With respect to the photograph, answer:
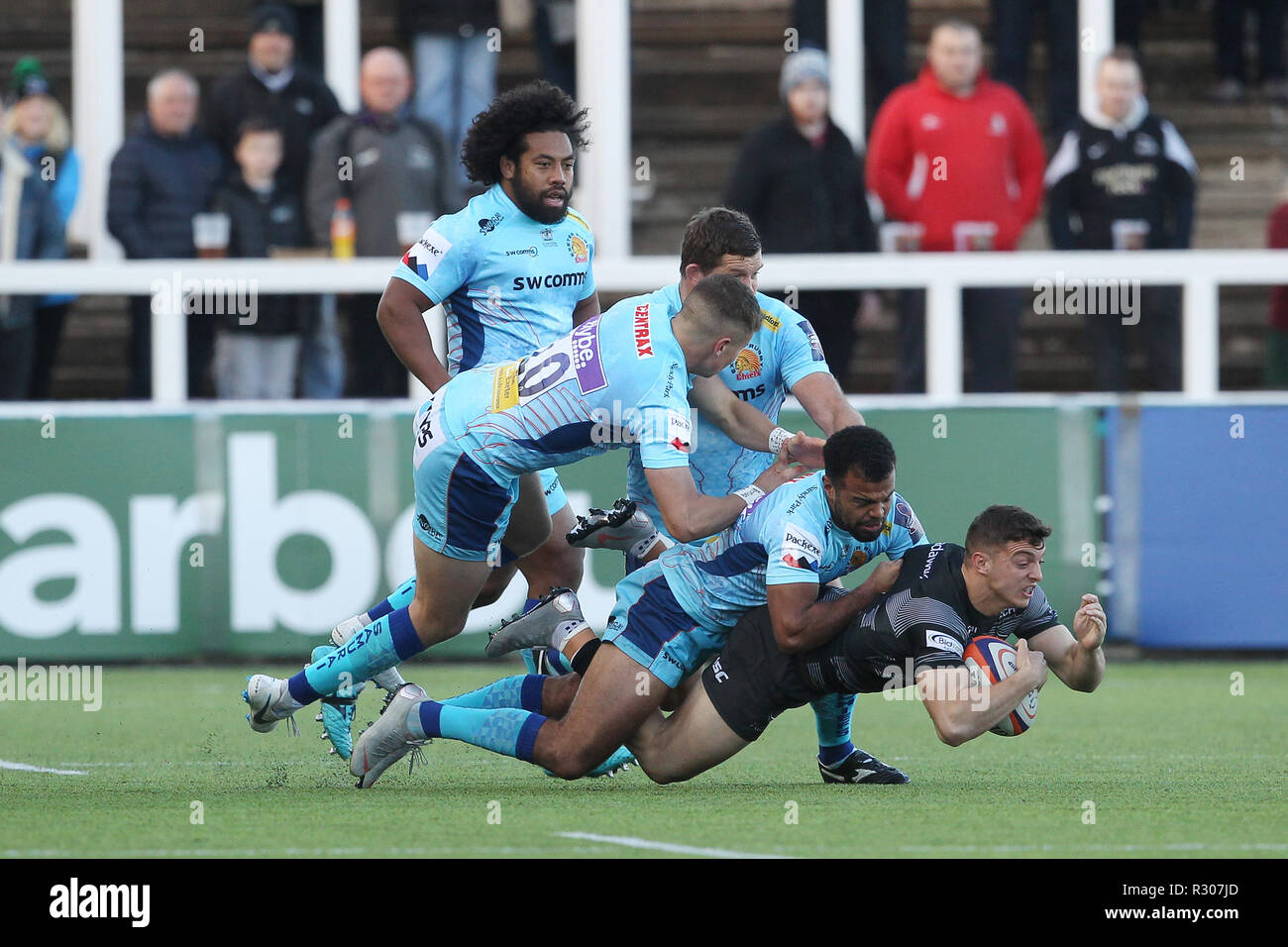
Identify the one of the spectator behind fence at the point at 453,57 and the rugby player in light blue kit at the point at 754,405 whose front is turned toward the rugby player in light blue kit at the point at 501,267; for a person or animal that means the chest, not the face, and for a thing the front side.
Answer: the spectator behind fence

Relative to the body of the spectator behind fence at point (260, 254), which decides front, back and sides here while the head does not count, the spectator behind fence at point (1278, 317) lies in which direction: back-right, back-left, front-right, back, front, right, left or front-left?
left

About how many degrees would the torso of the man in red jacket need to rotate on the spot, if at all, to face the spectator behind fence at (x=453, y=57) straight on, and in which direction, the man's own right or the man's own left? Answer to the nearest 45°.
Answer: approximately 90° to the man's own right

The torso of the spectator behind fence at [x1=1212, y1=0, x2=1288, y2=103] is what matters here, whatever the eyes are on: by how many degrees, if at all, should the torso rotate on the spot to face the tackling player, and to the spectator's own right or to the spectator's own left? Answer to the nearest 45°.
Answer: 0° — they already face them

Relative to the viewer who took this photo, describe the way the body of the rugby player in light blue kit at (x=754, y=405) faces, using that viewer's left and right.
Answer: facing the viewer and to the right of the viewer

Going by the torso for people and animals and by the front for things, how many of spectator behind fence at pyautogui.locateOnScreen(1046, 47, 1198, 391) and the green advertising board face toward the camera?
2

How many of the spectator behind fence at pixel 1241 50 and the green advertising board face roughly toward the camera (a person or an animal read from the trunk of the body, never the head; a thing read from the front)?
2

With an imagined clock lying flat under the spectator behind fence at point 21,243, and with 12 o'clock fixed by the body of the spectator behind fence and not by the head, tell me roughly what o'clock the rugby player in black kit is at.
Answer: The rugby player in black kit is roughly at 11 o'clock from the spectator behind fence.

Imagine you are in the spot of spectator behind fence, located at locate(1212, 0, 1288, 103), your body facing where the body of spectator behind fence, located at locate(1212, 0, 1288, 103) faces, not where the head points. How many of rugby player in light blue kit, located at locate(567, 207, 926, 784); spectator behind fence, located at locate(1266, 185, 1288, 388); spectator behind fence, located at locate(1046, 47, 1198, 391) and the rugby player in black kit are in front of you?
4
